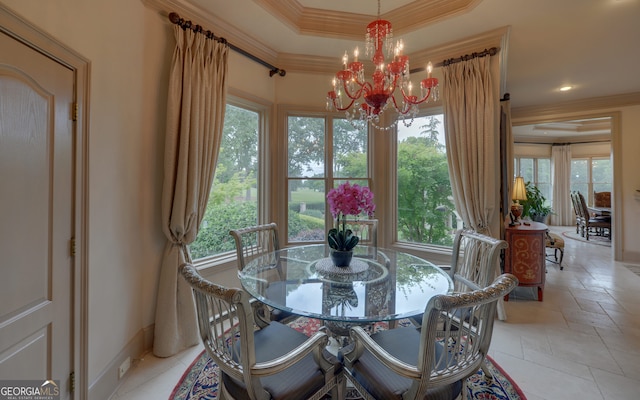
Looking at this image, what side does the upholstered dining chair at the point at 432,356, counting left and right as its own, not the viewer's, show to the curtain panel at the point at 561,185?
right

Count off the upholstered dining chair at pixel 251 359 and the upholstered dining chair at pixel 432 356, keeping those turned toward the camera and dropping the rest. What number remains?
0

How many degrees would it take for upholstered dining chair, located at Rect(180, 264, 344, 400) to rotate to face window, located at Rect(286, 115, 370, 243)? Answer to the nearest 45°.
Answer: approximately 45° to its left

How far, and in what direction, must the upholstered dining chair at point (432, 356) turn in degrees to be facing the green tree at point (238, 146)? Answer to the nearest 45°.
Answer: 0° — it already faces it

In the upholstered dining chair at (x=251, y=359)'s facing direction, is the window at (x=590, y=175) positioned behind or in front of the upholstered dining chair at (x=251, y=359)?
in front

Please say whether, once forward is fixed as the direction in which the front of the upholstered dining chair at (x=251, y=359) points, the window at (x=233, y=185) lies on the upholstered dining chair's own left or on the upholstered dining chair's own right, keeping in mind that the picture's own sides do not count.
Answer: on the upholstered dining chair's own left

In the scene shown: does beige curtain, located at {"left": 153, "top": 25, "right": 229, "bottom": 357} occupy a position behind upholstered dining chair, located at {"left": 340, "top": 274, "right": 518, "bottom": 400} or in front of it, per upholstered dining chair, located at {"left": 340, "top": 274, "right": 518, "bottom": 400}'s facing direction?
in front

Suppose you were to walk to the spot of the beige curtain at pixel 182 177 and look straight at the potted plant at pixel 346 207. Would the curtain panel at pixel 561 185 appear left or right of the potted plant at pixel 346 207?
left

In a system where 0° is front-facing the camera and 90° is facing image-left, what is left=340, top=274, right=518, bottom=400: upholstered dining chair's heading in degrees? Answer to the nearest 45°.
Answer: approximately 135°

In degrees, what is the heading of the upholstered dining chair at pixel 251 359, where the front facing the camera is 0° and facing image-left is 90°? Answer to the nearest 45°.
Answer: approximately 225°

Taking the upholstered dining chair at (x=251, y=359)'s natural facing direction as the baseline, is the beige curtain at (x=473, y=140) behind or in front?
in front

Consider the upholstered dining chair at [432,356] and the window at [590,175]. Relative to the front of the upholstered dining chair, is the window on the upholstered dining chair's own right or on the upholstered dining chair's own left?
on the upholstered dining chair's own right

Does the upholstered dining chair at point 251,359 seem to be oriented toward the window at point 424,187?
yes
